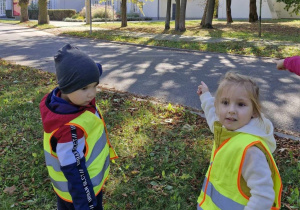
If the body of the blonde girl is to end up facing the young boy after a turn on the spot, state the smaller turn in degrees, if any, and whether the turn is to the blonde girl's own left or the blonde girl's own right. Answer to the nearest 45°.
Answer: approximately 45° to the blonde girl's own right

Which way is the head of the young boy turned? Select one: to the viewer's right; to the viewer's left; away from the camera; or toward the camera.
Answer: to the viewer's right

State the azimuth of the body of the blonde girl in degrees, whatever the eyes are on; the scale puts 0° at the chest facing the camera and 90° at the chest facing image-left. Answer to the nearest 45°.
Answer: approximately 45°

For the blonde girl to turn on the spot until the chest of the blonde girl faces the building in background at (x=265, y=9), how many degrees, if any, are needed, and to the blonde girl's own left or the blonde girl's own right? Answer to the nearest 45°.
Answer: approximately 135° to the blonde girl's own right
